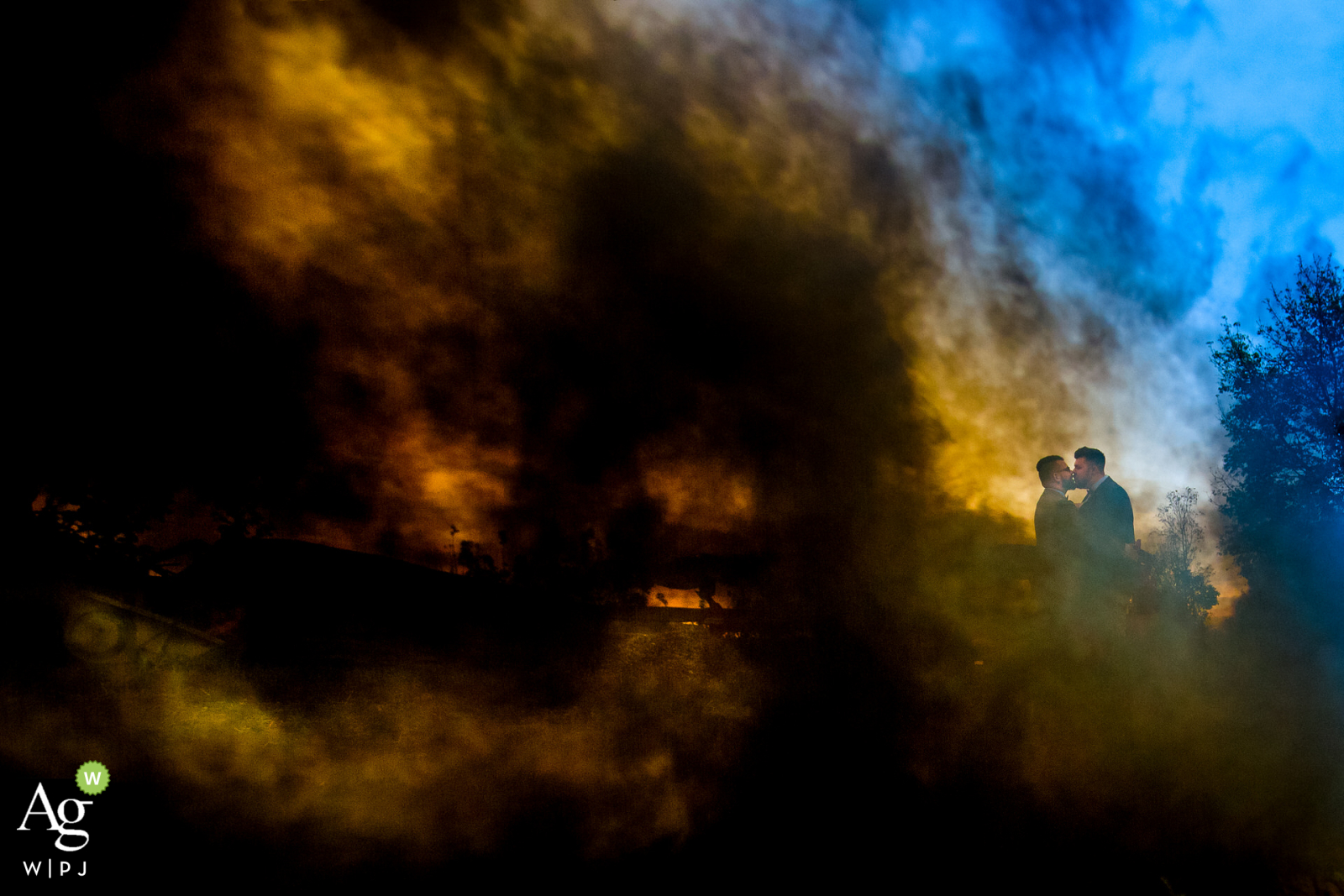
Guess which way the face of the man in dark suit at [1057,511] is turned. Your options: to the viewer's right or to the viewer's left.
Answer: to the viewer's right

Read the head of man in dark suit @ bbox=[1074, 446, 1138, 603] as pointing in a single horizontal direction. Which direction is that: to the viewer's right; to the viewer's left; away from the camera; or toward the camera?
to the viewer's left

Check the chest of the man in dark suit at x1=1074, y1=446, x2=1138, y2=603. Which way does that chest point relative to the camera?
to the viewer's left
